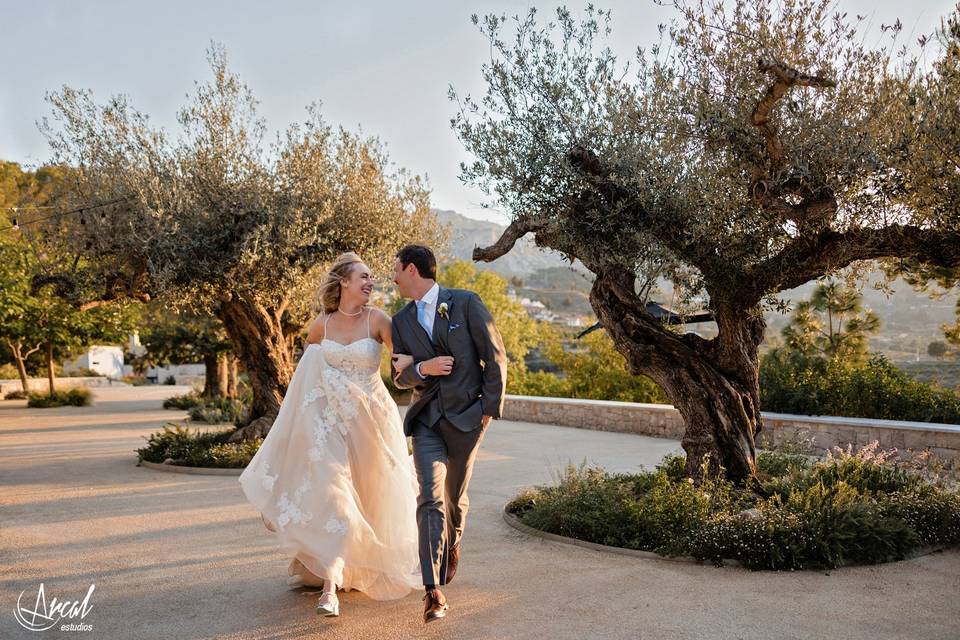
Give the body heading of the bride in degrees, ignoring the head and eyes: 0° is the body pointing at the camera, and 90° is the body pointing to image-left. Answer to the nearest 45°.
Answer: approximately 0°

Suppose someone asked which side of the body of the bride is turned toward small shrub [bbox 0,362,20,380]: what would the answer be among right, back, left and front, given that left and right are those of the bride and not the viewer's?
back

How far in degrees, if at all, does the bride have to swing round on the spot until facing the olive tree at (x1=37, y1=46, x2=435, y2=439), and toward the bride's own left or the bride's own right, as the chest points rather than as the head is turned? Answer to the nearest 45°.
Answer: approximately 180°

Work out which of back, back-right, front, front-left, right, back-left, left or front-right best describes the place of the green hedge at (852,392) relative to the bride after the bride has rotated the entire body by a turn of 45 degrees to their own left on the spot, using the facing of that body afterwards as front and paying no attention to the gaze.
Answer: left

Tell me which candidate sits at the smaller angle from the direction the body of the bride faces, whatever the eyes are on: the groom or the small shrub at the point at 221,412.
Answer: the groom

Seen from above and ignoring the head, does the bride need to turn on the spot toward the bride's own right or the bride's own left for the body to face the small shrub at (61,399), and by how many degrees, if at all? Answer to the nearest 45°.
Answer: approximately 180°

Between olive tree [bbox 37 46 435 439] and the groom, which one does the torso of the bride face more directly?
the groom

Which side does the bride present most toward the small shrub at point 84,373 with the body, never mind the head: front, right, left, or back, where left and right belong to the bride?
back

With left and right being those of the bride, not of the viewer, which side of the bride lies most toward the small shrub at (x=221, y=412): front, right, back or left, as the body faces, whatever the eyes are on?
back

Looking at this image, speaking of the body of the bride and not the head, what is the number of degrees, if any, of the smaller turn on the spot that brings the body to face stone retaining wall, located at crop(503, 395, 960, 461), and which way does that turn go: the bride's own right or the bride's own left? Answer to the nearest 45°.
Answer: approximately 135° to the bride's own left
